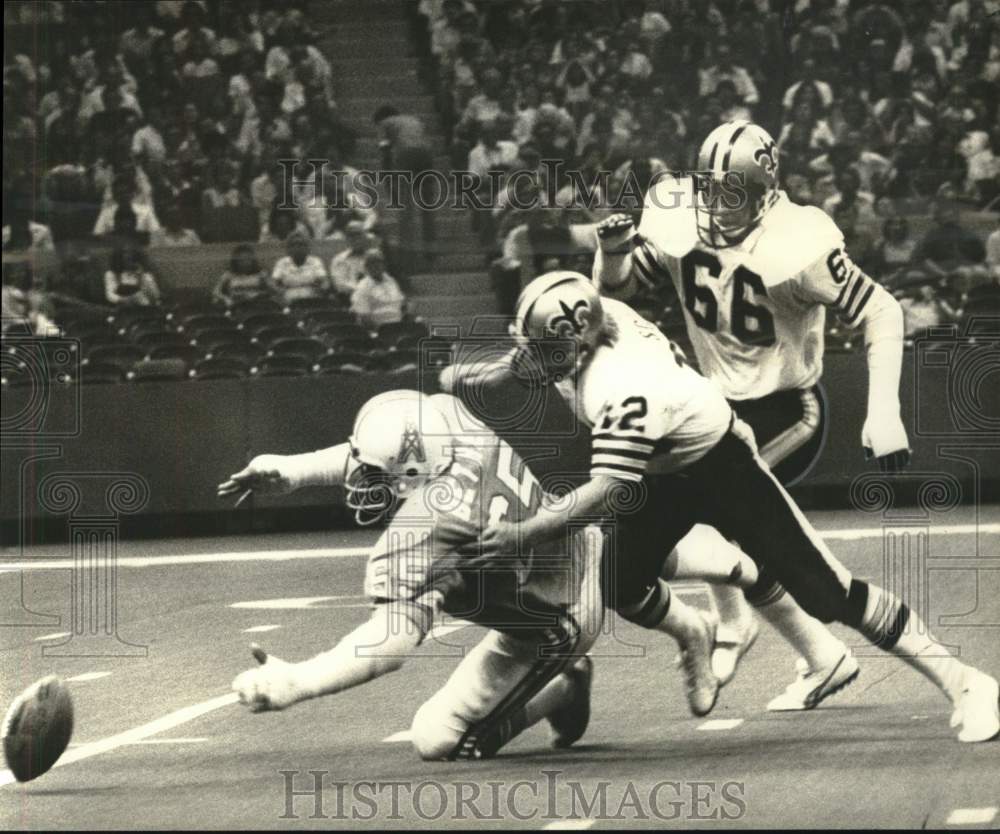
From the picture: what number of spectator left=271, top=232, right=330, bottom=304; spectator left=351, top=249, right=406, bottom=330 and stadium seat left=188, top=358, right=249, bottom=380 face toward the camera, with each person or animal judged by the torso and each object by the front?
3

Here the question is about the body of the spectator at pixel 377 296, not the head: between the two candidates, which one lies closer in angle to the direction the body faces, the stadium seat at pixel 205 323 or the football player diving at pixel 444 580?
the football player diving

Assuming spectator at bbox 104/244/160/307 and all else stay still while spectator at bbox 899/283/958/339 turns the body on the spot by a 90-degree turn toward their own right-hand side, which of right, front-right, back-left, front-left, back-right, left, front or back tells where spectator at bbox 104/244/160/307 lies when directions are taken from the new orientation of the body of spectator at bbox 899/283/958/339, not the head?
front

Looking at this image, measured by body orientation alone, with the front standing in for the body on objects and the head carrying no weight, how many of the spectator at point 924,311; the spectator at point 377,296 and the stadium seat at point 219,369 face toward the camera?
3

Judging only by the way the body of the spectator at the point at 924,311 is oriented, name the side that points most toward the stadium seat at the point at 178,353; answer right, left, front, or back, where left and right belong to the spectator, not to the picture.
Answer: right

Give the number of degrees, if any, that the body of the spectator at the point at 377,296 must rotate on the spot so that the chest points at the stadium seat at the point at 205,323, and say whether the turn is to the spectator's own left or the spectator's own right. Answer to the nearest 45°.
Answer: approximately 135° to the spectator's own right

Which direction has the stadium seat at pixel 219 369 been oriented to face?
toward the camera
